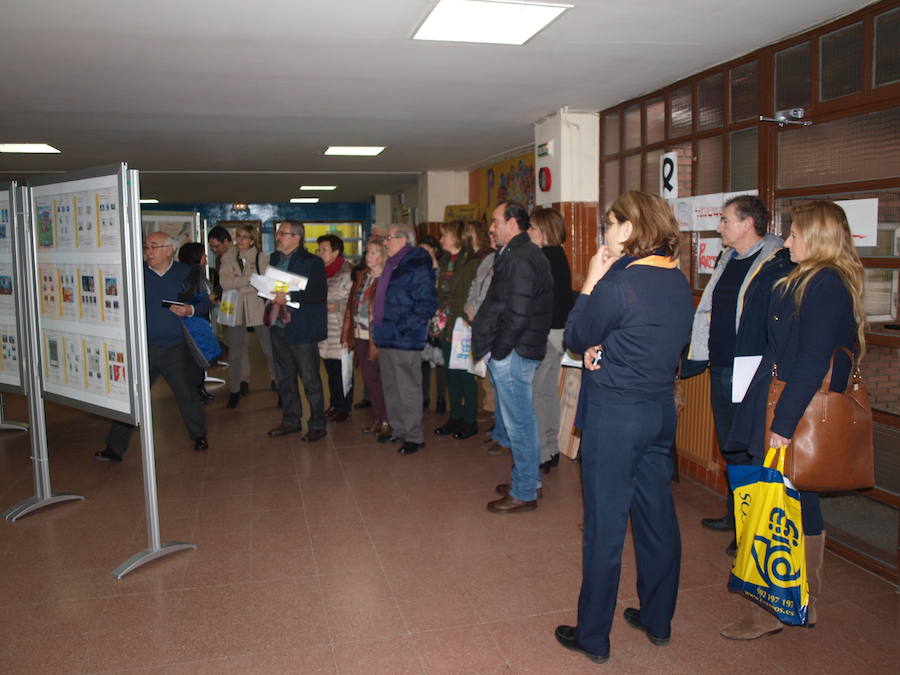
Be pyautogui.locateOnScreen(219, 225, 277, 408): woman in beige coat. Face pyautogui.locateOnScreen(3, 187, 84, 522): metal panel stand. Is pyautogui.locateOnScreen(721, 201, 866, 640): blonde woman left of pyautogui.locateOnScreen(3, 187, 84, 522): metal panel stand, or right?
left

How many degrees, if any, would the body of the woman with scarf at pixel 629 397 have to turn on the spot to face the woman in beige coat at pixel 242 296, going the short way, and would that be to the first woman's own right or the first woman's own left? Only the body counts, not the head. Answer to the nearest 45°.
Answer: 0° — they already face them

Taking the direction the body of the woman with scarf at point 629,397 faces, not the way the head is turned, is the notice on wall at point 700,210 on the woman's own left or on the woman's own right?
on the woman's own right

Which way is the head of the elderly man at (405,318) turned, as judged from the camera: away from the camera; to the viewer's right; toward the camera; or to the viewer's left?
to the viewer's left

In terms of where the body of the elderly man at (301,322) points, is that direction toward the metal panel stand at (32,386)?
yes

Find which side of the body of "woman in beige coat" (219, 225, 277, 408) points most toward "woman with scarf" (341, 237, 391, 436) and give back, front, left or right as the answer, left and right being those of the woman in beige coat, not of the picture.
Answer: left

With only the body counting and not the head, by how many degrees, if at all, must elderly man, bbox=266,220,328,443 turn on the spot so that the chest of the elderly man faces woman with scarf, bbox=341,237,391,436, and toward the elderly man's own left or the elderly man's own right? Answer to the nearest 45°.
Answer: approximately 135° to the elderly man's own left

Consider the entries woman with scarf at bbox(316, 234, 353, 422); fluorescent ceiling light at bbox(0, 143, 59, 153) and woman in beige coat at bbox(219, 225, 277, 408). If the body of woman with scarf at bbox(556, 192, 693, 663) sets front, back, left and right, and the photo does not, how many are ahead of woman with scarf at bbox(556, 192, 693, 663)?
3

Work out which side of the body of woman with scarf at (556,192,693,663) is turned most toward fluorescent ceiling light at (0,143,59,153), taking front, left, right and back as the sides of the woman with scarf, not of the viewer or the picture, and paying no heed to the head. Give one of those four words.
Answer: front

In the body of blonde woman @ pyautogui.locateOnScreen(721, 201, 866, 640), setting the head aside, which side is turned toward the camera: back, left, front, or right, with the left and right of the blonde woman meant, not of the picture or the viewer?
left

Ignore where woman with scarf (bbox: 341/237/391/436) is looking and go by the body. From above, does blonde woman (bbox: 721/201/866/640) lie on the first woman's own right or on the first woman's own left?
on the first woman's own left

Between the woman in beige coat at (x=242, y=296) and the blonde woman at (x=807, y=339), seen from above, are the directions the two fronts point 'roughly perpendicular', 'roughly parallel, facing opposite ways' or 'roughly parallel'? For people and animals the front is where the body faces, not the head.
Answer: roughly perpendicular

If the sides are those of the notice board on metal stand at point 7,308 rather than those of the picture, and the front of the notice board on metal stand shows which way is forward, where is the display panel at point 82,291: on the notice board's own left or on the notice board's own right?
on the notice board's own left

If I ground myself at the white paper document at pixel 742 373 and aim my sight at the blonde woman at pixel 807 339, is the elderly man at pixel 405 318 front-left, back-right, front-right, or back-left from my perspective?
back-right
